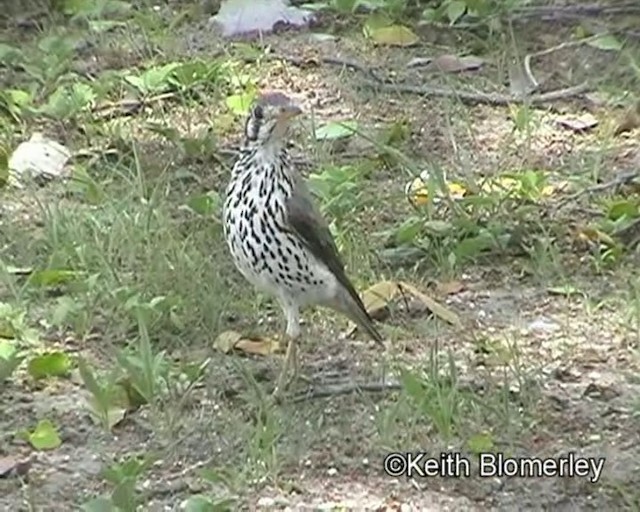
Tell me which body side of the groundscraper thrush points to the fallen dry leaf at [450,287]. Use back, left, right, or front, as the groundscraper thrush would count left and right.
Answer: back

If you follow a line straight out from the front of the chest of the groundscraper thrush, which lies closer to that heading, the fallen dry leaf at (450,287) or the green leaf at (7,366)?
the green leaf

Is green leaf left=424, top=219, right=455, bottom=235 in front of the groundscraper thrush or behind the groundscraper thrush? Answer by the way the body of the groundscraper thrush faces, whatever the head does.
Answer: behind

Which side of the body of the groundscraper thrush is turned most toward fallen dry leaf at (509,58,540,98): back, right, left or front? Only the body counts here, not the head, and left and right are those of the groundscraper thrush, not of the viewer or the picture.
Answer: back

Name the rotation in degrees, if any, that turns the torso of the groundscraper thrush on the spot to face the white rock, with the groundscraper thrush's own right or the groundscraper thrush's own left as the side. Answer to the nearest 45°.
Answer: approximately 90° to the groundscraper thrush's own right

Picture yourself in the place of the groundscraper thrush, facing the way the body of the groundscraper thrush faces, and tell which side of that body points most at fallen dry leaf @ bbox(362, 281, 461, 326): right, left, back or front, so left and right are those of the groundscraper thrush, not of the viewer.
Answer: back

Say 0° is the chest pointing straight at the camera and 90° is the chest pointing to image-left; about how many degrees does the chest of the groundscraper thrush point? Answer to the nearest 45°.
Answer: approximately 45°

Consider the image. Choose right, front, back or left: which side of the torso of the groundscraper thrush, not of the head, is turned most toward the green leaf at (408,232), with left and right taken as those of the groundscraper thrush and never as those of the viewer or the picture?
back
